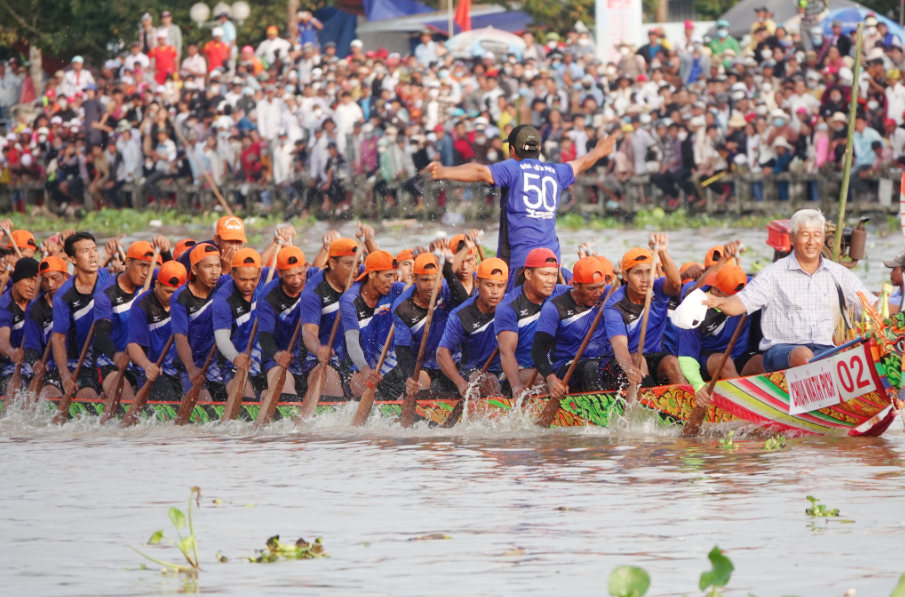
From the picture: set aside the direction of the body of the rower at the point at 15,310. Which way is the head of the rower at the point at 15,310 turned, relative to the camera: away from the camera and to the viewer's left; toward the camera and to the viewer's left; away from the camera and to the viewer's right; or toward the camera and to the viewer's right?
toward the camera and to the viewer's right

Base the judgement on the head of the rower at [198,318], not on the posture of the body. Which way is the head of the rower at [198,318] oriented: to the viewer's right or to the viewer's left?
to the viewer's right

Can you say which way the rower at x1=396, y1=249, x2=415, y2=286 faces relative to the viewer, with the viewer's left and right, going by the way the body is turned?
facing the viewer and to the right of the viewer

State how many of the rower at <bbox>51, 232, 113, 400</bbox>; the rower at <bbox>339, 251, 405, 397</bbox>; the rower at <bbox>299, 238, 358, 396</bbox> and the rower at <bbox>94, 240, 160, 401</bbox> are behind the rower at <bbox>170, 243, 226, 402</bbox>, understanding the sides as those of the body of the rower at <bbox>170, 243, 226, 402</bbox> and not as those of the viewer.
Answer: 2

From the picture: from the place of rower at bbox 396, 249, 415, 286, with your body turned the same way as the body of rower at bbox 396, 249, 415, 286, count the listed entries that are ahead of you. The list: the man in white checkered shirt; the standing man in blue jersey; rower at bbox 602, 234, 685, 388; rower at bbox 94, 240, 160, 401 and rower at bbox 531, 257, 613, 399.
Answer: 4

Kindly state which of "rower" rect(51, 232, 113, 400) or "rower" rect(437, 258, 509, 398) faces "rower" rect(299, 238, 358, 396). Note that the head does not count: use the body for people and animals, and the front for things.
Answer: "rower" rect(51, 232, 113, 400)

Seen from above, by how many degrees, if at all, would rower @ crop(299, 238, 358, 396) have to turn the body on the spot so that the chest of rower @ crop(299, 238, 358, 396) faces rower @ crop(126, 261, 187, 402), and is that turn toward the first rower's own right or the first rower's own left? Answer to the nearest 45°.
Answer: approximately 135° to the first rower's own right

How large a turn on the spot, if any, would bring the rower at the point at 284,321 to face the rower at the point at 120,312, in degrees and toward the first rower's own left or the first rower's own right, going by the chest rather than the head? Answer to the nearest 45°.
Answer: approximately 180°

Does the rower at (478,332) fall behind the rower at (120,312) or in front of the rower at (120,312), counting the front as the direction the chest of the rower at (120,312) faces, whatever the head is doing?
in front

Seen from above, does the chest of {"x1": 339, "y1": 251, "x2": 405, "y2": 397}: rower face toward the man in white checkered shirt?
yes

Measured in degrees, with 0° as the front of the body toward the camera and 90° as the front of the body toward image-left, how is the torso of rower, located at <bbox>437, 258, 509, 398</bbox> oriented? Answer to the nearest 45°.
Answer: approximately 315°

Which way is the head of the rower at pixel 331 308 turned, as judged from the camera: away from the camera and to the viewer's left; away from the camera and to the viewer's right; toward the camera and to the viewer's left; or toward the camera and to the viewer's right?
toward the camera and to the viewer's right

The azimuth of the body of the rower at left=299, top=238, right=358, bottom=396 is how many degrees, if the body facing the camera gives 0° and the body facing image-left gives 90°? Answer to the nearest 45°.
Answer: approximately 315°

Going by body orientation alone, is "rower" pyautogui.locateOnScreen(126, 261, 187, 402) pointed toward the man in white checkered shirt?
yes

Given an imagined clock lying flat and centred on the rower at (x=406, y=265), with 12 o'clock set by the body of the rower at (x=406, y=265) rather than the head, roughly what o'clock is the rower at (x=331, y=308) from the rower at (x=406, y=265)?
the rower at (x=331, y=308) is roughly at 3 o'clock from the rower at (x=406, y=265).
